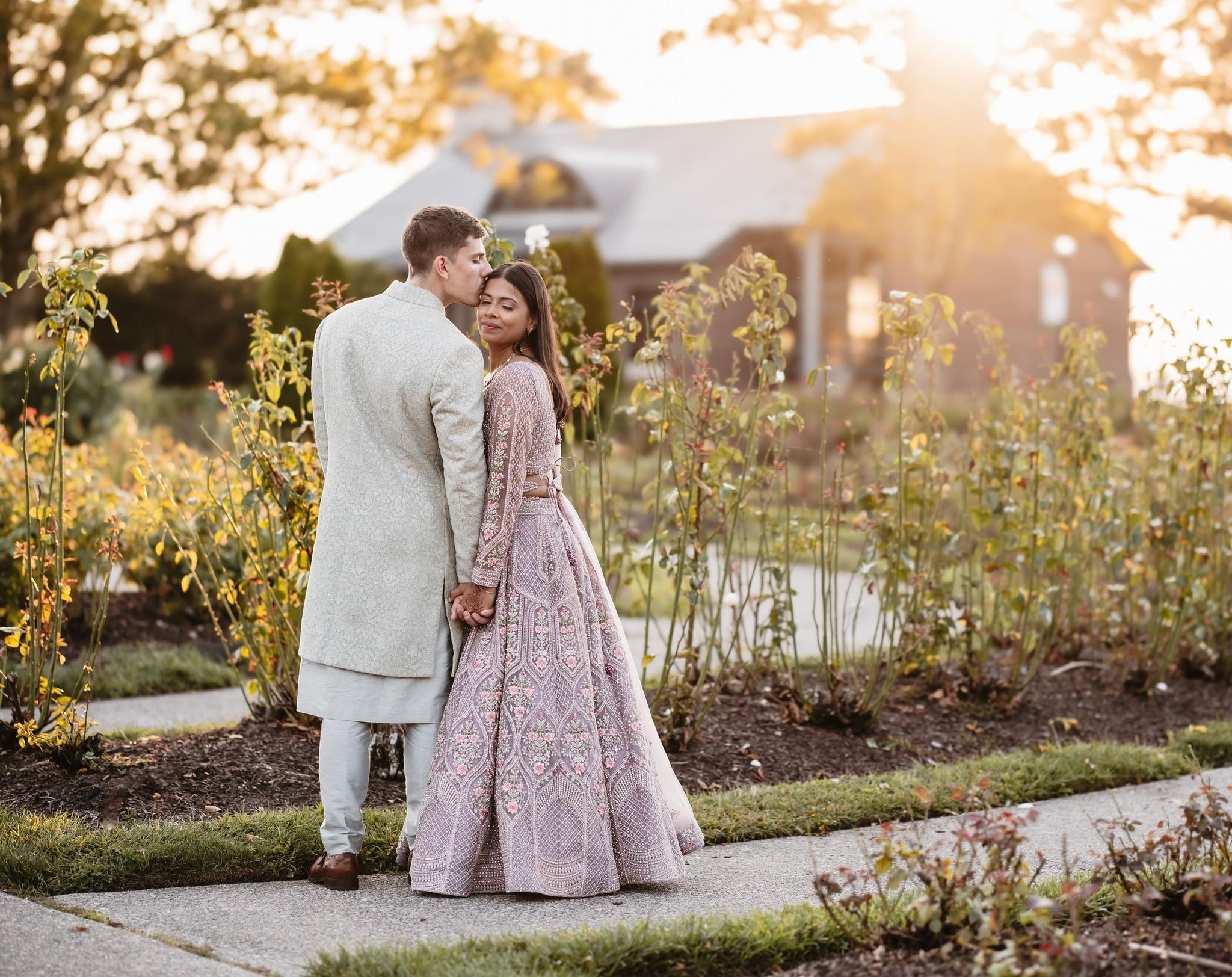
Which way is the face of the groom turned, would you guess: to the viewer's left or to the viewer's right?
to the viewer's right

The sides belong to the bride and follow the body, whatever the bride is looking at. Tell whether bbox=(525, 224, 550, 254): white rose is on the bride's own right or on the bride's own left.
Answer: on the bride's own right

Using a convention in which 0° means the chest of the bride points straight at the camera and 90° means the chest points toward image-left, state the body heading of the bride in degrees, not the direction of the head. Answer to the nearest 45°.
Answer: approximately 90°

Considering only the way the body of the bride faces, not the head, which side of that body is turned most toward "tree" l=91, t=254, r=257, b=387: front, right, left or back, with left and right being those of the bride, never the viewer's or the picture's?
right

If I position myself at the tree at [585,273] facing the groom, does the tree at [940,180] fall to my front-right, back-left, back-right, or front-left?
back-left

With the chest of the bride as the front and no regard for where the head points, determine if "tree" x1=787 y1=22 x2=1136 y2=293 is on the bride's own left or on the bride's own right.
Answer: on the bride's own right
